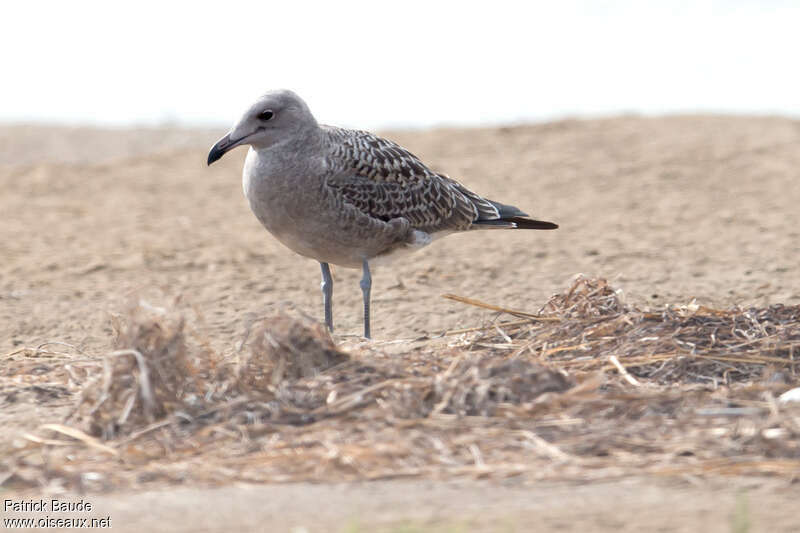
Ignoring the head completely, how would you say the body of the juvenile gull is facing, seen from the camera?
to the viewer's left

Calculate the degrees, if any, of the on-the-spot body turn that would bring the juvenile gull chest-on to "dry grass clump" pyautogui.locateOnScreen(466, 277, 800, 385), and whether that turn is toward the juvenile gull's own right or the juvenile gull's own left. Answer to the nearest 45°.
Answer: approximately 135° to the juvenile gull's own left

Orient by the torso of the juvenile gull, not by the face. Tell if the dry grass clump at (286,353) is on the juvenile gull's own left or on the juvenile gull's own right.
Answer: on the juvenile gull's own left

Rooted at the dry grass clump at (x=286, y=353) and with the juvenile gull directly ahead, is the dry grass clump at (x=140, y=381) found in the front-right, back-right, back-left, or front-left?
back-left

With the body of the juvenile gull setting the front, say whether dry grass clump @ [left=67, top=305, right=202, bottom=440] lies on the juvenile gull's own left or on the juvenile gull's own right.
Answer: on the juvenile gull's own left
